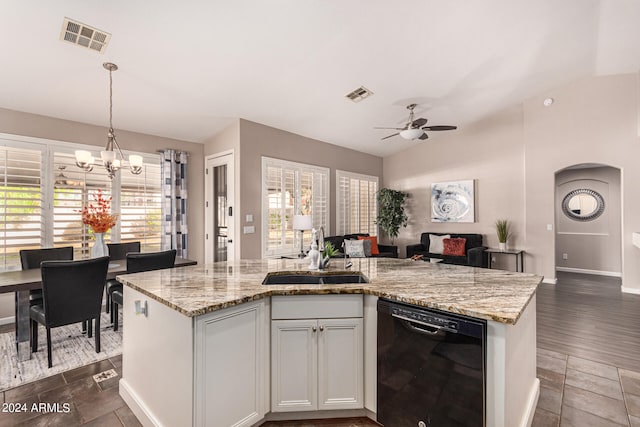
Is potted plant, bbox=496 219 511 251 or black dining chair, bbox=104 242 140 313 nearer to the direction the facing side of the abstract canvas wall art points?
the black dining chair

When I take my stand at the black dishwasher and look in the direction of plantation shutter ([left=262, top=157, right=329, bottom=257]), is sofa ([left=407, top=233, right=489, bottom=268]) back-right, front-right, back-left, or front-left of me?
front-right

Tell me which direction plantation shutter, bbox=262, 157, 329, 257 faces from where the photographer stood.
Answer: facing the viewer and to the right of the viewer

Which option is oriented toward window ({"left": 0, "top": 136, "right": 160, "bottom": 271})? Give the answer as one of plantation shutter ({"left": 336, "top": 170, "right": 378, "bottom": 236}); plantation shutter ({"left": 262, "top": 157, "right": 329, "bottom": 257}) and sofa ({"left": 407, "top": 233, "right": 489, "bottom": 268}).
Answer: the sofa

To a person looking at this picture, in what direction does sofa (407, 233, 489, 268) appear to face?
facing the viewer and to the left of the viewer

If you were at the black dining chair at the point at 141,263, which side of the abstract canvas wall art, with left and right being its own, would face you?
front

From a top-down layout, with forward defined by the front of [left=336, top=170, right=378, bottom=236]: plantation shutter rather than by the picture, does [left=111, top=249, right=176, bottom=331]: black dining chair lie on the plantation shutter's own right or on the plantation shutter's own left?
on the plantation shutter's own right

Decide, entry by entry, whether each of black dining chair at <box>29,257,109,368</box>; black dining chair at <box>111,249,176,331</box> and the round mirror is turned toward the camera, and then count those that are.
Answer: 1

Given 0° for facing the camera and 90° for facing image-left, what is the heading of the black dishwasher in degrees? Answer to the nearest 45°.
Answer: approximately 45°

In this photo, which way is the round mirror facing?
toward the camera

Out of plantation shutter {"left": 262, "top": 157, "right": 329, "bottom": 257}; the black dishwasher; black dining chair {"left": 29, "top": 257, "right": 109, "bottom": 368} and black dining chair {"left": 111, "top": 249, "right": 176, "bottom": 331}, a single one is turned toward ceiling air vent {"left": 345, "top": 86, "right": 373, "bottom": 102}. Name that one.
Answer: the plantation shutter
